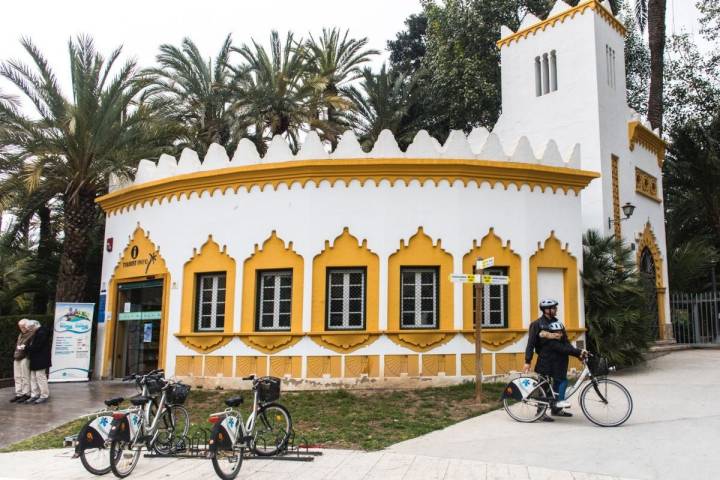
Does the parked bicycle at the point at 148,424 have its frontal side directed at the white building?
yes

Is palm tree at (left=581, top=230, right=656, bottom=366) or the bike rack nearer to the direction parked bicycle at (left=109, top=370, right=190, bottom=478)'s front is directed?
the palm tree

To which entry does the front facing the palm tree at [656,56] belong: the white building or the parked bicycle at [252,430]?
the parked bicycle

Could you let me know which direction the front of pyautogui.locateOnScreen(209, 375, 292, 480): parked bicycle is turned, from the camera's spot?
facing away from the viewer and to the right of the viewer

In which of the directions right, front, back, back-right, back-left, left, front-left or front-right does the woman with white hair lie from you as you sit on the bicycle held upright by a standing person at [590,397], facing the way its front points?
back

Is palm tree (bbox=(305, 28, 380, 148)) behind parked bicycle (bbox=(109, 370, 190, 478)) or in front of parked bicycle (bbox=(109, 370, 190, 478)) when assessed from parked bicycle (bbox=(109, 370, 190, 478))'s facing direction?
in front

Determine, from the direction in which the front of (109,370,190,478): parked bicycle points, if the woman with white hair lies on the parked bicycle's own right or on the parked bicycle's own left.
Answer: on the parked bicycle's own left

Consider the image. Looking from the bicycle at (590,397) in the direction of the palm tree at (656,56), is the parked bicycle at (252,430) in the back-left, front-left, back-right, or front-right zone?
back-left

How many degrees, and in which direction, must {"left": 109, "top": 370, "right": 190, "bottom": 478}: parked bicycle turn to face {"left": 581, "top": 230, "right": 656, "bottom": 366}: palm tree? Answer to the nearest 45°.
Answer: approximately 45° to its right

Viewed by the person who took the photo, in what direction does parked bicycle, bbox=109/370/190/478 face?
facing away from the viewer and to the right of the viewer

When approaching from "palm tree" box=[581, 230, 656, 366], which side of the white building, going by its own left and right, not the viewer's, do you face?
left

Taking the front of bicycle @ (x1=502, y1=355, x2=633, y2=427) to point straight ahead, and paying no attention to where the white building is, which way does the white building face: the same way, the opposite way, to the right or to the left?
to the right

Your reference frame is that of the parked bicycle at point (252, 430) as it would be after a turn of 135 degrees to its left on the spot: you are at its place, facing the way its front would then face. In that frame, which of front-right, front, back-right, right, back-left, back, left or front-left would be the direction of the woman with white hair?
front-right

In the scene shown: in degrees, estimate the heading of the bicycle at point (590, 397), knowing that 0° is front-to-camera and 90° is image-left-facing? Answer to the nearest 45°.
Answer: approximately 270°

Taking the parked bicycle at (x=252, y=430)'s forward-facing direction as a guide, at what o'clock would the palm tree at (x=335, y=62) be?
The palm tree is roughly at 11 o'clock from the parked bicycle.

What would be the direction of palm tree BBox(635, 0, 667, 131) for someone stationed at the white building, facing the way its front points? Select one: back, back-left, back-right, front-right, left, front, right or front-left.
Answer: back-left

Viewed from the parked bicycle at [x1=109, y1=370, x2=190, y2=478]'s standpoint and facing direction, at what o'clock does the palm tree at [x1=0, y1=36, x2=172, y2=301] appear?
The palm tree is roughly at 10 o'clock from the parked bicycle.
